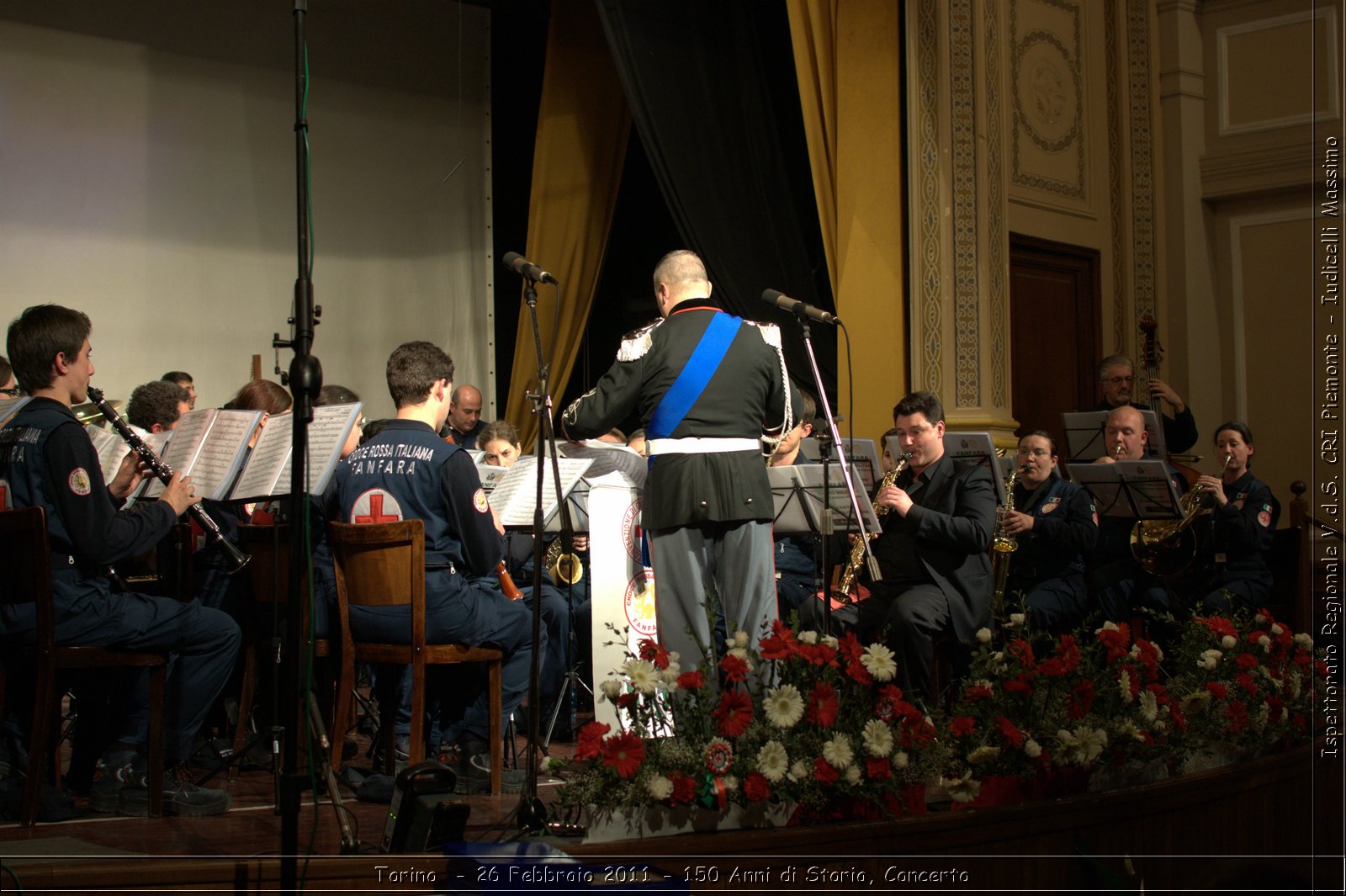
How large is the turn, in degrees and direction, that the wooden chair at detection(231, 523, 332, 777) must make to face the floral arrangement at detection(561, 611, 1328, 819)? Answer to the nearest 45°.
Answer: approximately 90° to its right

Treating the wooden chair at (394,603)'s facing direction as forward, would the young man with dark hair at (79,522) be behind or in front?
behind

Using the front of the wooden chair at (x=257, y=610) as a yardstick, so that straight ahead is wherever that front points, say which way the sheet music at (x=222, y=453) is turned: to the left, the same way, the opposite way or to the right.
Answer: the opposite way

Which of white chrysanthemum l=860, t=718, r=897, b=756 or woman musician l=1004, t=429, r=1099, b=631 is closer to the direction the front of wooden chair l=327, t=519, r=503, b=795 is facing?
the woman musician

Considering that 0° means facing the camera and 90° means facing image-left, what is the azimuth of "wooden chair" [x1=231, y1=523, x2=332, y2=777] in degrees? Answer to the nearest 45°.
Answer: approximately 225°

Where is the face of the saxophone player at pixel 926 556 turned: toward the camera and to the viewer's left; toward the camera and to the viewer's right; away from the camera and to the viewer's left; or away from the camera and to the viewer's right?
toward the camera and to the viewer's left

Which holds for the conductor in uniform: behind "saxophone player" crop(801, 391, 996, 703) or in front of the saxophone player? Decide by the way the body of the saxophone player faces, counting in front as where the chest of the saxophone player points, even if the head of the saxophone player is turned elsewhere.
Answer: in front

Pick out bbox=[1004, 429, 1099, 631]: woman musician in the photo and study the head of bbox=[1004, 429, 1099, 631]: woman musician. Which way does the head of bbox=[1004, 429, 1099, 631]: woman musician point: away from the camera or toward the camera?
toward the camera

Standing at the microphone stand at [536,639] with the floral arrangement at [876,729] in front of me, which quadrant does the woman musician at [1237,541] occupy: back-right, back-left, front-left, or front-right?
front-left

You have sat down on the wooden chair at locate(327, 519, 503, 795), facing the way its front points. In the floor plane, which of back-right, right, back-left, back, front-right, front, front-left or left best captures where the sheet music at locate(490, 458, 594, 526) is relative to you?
front

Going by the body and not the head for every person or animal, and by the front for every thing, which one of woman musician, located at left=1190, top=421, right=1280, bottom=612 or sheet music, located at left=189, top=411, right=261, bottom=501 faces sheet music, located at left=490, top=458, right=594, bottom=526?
the woman musician

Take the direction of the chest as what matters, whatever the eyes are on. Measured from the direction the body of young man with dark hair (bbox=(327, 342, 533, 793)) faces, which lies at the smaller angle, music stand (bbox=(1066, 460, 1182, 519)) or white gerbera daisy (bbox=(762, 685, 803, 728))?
the music stand

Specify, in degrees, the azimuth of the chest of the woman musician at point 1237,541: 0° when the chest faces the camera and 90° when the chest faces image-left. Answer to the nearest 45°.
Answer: approximately 45°
